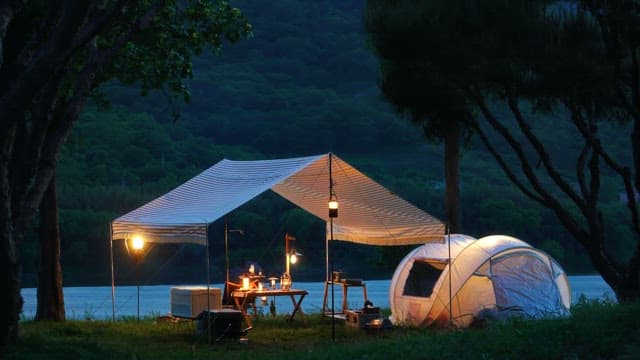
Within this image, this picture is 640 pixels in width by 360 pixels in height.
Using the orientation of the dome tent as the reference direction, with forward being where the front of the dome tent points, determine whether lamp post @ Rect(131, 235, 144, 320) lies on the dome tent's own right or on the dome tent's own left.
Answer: on the dome tent's own right

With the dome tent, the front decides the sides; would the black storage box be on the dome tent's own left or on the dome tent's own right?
on the dome tent's own right

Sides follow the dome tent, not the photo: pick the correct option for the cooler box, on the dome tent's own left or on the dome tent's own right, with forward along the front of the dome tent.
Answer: on the dome tent's own right

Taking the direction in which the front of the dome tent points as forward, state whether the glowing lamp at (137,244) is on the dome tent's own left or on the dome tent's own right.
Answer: on the dome tent's own right
